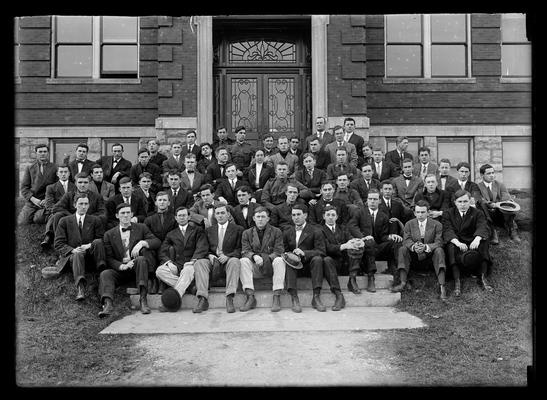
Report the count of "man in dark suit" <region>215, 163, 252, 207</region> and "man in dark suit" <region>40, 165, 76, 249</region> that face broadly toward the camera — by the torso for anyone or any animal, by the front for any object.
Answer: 2

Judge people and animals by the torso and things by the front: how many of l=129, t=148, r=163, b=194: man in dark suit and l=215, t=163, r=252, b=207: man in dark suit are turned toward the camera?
2

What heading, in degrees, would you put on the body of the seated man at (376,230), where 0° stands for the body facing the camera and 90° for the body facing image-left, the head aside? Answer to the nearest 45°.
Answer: approximately 0°

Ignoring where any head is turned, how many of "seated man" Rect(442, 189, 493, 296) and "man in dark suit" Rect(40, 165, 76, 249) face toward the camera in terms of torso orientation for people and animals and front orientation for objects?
2

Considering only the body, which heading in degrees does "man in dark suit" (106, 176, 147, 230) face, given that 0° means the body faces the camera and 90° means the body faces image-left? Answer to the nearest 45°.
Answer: approximately 0°

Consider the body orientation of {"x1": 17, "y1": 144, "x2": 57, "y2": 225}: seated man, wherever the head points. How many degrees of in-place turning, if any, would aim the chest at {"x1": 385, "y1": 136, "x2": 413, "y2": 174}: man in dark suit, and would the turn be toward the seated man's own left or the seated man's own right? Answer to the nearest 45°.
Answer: approximately 90° to the seated man's own left
